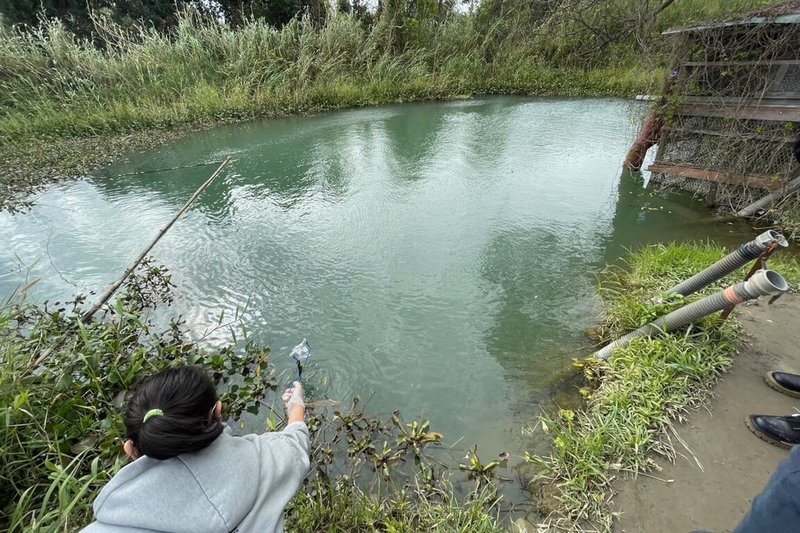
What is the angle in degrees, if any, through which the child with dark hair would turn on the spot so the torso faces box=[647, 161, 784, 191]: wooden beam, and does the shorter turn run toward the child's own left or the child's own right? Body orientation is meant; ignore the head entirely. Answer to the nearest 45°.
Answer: approximately 90° to the child's own right

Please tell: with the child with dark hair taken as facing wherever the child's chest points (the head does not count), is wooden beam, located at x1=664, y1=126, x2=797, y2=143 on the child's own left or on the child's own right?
on the child's own right

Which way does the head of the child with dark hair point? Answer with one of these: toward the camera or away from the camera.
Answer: away from the camera

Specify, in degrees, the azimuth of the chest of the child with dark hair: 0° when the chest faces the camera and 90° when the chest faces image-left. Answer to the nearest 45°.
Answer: approximately 180°

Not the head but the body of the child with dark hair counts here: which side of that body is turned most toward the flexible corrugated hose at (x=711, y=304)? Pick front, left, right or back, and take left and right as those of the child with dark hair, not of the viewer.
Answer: right

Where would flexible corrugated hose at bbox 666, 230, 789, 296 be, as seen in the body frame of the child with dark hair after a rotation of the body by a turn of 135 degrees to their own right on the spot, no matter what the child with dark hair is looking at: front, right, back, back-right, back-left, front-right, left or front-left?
front-left
